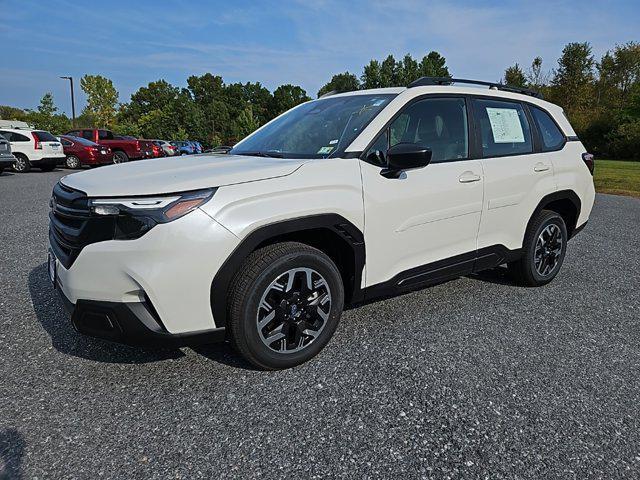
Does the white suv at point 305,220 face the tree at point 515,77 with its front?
no

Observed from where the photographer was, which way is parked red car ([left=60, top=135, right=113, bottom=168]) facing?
facing away from the viewer and to the left of the viewer

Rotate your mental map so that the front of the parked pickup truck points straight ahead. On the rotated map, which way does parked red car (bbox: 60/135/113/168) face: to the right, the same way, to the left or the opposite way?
the same way

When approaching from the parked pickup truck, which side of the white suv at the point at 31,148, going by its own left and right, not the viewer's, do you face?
right

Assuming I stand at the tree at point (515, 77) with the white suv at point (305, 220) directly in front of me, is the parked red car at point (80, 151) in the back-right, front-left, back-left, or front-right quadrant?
front-right

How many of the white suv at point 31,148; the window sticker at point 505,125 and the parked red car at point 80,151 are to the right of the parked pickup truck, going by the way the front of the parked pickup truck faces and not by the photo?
0

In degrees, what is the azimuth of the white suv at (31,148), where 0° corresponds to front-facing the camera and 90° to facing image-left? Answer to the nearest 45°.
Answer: approximately 135°

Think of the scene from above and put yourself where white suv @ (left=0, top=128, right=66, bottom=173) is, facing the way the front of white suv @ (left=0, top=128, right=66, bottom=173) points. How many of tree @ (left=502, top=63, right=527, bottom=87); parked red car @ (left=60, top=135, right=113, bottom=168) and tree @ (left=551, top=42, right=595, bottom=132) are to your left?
0

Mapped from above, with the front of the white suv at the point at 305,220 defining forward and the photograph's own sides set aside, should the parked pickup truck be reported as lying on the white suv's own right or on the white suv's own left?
on the white suv's own right

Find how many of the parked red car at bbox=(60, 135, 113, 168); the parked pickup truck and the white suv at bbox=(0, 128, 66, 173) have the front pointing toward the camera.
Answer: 0

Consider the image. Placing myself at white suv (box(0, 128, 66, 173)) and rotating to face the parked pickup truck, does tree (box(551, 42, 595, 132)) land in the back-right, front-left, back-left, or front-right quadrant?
front-right

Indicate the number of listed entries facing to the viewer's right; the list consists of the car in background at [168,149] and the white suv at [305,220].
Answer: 0

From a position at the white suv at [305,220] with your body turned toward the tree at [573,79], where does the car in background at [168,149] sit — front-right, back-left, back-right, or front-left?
front-left
